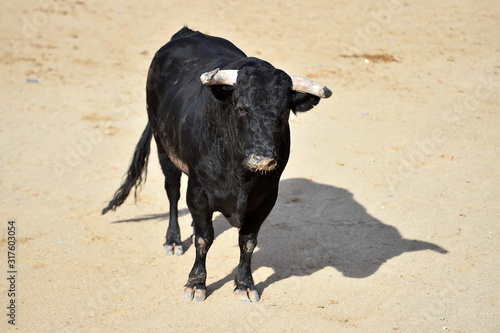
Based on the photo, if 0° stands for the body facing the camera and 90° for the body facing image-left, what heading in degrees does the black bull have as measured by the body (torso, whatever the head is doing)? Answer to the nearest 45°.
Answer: approximately 315°
